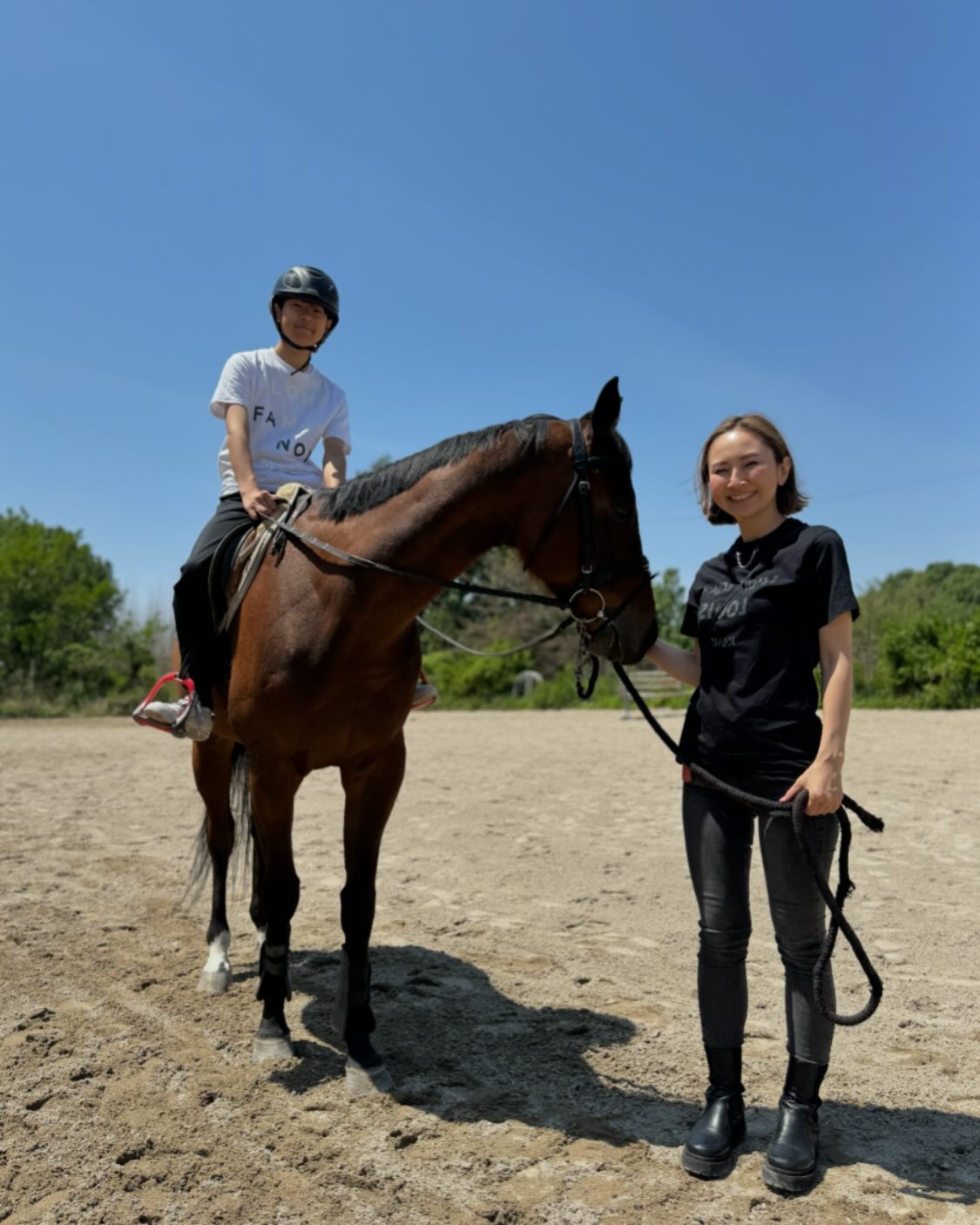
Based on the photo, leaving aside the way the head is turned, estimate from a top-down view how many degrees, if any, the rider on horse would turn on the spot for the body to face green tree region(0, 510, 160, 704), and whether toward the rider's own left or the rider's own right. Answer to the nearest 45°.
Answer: approximately 180°

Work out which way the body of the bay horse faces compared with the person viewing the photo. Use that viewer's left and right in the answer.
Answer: facing the viewer and to the right of the viewer

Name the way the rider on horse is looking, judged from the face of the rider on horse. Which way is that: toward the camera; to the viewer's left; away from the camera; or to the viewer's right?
toward the camera

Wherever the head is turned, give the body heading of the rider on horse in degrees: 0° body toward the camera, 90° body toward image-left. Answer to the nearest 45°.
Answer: approximately 0°

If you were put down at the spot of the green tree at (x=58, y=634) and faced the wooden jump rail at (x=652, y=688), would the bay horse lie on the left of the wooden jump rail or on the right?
right

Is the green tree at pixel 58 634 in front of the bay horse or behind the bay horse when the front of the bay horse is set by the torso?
behind

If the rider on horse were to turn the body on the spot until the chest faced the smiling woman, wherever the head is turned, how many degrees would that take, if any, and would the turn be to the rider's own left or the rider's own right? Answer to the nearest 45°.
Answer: approximately 45° to the rider's own left

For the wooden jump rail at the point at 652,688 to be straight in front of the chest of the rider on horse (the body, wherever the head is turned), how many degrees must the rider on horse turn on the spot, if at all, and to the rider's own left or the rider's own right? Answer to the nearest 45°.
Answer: approximately 135° to the rider's own left
